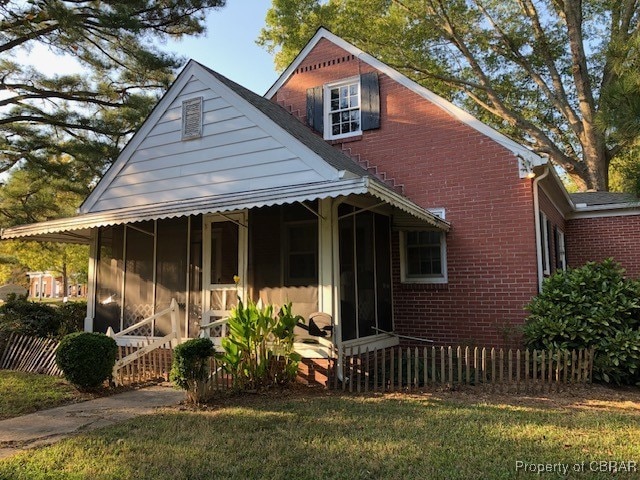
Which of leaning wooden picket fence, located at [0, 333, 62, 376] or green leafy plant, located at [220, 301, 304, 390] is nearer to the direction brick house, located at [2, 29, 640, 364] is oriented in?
the green leafy plant

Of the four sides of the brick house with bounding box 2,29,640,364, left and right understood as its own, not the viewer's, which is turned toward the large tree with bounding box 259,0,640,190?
back

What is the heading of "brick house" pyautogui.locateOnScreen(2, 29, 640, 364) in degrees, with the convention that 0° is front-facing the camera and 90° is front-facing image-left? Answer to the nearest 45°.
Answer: approximately 45°

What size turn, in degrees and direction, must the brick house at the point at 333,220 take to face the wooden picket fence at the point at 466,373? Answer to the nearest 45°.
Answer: approximately 90° to its left

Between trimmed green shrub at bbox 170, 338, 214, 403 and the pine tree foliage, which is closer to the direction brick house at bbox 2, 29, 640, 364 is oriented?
the trimmed green shrub

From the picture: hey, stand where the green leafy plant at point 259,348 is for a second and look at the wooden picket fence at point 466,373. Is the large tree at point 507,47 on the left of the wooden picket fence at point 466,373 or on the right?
left

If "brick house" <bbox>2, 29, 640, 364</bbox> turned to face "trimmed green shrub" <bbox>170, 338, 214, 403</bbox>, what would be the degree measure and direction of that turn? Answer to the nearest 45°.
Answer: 0° — it already faces it

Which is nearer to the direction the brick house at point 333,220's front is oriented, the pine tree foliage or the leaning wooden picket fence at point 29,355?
the leaning wooden picket fence

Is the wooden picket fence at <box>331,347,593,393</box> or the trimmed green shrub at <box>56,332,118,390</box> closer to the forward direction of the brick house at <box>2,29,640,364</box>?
the trimmed green shrub
